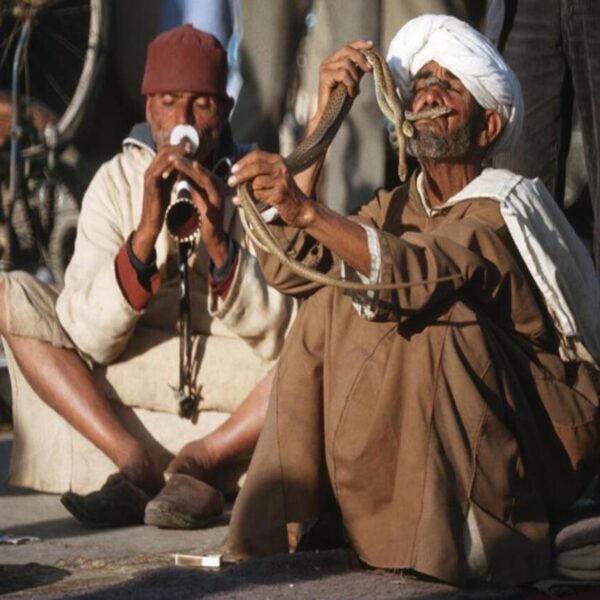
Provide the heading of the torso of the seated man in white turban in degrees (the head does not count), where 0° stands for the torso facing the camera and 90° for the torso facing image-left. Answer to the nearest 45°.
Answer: approximately 45°

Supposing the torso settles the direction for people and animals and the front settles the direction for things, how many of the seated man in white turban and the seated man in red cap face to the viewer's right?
0

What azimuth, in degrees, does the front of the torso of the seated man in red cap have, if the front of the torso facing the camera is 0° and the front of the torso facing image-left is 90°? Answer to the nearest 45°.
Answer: approximately 0°

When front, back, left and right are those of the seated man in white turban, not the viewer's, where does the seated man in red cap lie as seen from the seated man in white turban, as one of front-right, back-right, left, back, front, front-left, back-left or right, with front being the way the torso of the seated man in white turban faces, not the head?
right

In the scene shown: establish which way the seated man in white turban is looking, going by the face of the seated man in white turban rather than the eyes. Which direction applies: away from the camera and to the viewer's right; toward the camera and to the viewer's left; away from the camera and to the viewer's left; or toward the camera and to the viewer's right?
toward the camera and to the viewer's left
